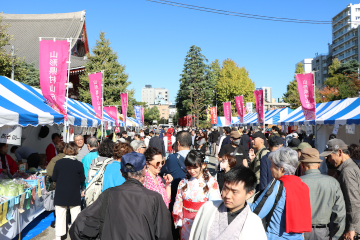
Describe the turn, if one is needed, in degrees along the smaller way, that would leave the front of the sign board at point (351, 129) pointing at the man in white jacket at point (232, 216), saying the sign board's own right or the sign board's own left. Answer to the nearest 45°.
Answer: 0° — it already faces them

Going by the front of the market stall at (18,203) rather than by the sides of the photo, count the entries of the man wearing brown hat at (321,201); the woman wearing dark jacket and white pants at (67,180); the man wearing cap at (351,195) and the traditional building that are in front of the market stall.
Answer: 3

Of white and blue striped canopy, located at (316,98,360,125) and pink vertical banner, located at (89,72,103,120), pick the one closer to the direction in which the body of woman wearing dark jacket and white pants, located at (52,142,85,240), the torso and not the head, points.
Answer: the pink vertical banner

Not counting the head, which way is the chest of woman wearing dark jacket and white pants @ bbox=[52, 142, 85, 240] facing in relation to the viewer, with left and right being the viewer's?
facing away from the viewer

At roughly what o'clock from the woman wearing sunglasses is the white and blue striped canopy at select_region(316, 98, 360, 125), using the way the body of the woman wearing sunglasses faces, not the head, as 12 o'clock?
The white and blue striped canopy is roughly at 9 o'clock from the woman wearing sunglasses.

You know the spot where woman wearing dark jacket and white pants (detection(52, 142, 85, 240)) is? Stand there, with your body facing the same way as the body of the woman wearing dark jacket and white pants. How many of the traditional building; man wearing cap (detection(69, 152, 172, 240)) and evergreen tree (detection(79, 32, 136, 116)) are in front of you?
2

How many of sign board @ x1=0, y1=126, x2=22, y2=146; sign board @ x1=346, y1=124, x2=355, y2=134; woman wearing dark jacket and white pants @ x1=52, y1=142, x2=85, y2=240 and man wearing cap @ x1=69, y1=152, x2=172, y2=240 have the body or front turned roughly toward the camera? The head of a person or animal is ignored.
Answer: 2

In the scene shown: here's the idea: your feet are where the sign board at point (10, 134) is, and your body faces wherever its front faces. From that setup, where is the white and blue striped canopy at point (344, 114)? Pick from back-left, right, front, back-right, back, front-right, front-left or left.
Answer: left

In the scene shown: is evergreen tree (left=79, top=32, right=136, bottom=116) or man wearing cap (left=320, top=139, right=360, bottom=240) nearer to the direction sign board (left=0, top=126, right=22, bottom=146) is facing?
the man wearing cap

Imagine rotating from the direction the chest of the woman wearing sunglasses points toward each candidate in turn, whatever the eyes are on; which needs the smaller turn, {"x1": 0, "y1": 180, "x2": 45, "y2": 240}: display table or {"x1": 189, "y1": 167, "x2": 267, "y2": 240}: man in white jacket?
the man in white jacket
